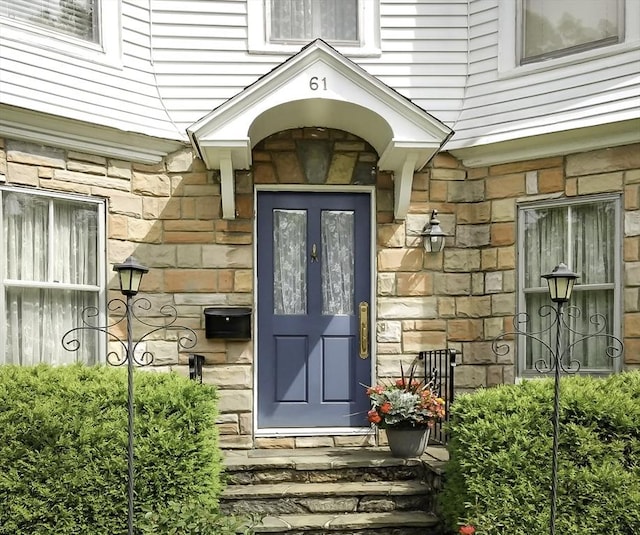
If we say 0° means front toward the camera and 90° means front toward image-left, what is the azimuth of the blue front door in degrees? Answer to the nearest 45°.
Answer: approximately 0°

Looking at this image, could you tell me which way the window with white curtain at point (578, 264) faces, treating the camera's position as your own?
facing the viewer and to the left of the viewer

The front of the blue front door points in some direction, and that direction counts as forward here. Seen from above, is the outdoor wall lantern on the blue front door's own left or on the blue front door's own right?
on the blue front door's own left

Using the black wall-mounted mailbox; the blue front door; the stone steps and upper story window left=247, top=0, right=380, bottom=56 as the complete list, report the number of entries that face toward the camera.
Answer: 4

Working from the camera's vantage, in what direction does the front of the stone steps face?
facing the viewer

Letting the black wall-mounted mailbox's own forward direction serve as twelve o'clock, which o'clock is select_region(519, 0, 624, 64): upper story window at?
The upper story window is roughly at 9 o'clock from the black wall-mounted mailbox.

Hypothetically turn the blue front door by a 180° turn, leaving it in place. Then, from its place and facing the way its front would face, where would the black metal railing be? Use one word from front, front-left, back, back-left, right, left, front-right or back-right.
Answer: right

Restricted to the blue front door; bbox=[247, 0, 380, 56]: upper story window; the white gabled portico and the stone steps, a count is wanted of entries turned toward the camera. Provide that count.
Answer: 4

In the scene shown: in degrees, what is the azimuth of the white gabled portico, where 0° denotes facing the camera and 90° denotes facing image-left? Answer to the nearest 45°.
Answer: approximately 0°
